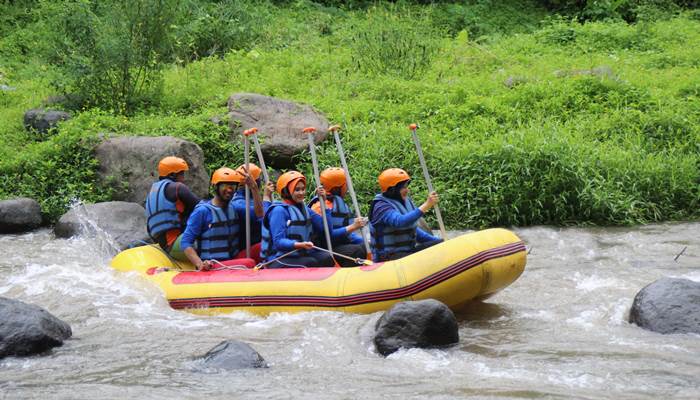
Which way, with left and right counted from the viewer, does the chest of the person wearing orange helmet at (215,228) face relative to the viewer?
facing the viewer and to the right of the viewer

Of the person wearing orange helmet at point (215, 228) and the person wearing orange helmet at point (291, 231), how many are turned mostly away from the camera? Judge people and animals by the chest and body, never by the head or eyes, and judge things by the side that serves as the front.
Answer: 0

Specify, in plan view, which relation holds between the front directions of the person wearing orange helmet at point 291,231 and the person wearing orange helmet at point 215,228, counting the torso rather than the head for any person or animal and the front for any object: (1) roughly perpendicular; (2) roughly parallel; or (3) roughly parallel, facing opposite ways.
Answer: roughly parallel

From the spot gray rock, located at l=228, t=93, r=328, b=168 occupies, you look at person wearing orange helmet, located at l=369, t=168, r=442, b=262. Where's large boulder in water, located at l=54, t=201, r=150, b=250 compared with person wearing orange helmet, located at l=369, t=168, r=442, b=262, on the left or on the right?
right

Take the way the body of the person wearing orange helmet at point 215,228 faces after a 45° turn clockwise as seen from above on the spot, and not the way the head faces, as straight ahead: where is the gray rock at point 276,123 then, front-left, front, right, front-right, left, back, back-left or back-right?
back

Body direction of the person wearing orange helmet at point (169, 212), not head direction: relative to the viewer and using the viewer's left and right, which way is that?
facing away from the viewer and to the right of the viewer

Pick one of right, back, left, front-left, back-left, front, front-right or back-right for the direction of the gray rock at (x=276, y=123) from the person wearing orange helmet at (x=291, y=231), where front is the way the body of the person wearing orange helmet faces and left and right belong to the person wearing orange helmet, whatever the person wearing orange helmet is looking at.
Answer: back-left

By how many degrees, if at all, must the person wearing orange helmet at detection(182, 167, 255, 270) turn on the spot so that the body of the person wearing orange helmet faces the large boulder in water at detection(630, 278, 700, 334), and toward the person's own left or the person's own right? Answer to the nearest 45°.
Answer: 0° — they already face it

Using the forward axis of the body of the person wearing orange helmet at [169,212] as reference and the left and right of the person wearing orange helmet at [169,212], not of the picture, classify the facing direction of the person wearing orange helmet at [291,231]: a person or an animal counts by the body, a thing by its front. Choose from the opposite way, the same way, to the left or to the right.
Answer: to the right

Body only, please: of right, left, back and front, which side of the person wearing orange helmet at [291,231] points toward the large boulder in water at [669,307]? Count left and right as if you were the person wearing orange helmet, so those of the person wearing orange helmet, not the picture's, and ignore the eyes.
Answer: front

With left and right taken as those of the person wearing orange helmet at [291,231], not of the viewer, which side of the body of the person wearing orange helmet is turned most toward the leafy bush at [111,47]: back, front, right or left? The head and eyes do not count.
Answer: back
